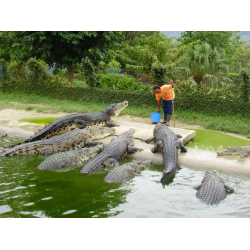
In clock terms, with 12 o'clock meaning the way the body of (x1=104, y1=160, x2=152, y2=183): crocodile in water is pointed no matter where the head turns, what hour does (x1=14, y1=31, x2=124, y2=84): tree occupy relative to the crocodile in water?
The tree is roughly at 10 o'clock from the crocodile in water.

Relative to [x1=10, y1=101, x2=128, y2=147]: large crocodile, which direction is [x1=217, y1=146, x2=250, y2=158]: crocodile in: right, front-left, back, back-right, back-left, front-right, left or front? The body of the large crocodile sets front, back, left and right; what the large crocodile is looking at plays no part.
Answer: front-right

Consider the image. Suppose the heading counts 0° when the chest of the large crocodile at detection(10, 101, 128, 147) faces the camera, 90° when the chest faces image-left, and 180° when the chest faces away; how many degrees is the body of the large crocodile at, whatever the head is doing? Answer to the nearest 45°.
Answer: approximately 270°

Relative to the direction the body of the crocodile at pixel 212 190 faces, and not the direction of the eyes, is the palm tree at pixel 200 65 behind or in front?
in front

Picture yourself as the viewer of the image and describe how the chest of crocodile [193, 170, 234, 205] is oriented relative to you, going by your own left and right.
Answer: facing away from the viewer

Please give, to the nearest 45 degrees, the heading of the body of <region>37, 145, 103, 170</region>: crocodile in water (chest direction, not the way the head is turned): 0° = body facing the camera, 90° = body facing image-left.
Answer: approximately 225°

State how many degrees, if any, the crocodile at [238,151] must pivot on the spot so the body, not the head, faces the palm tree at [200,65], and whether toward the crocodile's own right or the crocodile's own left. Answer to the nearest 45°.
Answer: approximately 90° to the crocodile's own right

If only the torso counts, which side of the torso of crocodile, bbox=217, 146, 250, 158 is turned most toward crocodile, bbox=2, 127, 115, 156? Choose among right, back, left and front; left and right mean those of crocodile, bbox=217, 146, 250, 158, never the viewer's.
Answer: front

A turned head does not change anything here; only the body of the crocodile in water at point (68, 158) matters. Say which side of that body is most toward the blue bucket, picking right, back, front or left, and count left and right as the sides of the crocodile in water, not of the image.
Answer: front

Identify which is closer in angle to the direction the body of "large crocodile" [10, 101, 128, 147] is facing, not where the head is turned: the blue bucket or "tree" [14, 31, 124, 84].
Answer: the blue bucket

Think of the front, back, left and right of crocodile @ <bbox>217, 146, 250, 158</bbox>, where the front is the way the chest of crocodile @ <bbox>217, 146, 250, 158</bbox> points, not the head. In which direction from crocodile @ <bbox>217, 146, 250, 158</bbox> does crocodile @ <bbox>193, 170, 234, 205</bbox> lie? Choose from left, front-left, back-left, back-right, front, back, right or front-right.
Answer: left

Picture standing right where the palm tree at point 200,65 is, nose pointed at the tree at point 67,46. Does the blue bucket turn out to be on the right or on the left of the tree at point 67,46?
left

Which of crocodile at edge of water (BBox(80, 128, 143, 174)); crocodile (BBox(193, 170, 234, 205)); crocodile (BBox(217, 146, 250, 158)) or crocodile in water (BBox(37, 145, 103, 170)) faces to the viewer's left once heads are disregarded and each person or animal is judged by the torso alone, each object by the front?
crocodile (BBox(217, 146, 250, 158))

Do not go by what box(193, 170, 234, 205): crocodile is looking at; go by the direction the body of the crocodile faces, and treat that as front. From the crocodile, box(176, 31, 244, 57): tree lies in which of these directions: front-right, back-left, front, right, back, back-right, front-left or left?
front
